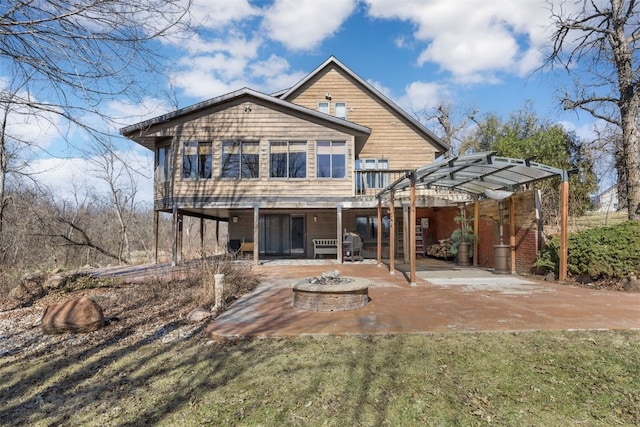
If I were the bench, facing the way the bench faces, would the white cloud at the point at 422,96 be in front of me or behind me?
behind

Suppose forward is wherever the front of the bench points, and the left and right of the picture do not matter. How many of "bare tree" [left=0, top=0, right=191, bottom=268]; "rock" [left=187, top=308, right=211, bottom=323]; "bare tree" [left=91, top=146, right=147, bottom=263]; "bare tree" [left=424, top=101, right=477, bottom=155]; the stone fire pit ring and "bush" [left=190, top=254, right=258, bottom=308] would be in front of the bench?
4

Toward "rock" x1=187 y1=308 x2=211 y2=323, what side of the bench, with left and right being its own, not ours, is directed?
front

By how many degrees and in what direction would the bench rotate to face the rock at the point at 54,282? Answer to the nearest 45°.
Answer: approximately 45° to its right

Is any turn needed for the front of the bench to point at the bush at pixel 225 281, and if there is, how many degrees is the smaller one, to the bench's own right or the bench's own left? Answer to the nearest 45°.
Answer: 0° — it already faces it

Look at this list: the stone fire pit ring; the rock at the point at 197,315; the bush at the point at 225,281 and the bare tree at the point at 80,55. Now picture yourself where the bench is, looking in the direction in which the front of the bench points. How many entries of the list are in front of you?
4

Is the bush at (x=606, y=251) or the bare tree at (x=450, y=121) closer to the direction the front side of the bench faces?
the bush

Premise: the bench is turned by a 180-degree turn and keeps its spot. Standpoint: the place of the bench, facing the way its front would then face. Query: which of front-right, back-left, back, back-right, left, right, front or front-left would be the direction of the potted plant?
back-right

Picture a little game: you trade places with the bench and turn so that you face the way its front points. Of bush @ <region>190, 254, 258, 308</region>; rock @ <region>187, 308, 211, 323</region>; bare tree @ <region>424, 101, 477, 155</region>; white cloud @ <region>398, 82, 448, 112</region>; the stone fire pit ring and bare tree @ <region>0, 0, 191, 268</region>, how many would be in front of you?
4

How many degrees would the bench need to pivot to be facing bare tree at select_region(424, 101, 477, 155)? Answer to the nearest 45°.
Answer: approximately 135° to its left

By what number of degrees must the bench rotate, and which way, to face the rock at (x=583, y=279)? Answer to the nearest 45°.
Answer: approximately 45° to its left

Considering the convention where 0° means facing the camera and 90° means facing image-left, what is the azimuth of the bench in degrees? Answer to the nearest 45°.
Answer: approximately 0°

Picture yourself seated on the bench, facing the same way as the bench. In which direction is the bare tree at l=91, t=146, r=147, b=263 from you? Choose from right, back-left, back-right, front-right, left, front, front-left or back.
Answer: back-right
